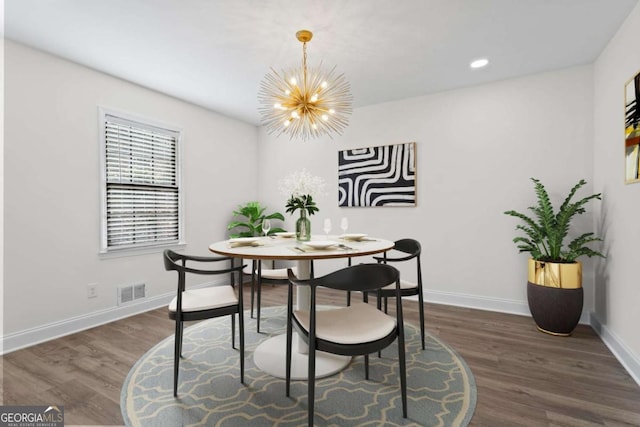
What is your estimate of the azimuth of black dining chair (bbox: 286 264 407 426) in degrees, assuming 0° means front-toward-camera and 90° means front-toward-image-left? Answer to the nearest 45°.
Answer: approximately 135°

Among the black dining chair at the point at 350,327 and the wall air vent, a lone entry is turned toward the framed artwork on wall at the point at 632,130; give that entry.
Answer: the wall air vent

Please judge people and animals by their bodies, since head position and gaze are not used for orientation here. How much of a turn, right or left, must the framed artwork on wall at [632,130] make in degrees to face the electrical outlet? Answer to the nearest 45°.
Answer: approximately 45° to its left

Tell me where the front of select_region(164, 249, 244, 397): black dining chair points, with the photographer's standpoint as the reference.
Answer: facing to the right of the viewer

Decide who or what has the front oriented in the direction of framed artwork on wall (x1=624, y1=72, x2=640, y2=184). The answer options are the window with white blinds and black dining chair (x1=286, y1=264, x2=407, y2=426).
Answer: the window with white blinds

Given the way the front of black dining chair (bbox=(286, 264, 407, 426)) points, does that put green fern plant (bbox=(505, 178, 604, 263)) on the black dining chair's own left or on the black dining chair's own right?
on the black dining chair's own right

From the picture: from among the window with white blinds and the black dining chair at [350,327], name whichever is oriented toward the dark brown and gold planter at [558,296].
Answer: the window with white blinds

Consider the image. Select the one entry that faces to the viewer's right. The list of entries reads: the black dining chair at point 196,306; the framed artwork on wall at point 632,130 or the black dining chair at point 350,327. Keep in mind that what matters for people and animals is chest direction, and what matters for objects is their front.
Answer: the black dining chair at point 196,306

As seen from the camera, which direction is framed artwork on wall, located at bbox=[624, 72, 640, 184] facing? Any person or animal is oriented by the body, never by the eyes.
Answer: to the viewer's left

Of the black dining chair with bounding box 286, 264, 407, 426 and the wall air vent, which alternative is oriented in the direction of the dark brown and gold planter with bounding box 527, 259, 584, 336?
the wall air vent

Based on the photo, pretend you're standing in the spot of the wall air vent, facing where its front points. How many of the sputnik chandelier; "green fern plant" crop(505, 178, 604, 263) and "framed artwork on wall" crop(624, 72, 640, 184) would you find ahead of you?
3

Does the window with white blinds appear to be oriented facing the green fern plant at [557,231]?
yes
